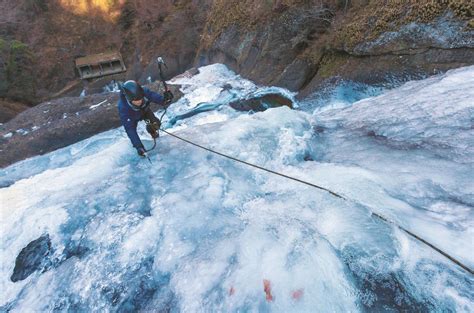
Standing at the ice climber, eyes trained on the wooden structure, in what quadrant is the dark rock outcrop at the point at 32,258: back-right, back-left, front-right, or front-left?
back-left

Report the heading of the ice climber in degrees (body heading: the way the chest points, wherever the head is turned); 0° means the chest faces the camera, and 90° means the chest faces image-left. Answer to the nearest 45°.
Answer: approximately 315°

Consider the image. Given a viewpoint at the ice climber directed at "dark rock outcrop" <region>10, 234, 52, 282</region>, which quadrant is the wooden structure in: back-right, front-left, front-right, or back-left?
back-right

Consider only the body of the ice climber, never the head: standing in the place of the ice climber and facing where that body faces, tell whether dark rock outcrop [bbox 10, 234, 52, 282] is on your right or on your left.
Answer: on your right

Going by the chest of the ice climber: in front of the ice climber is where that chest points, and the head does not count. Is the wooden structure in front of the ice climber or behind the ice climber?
behind
